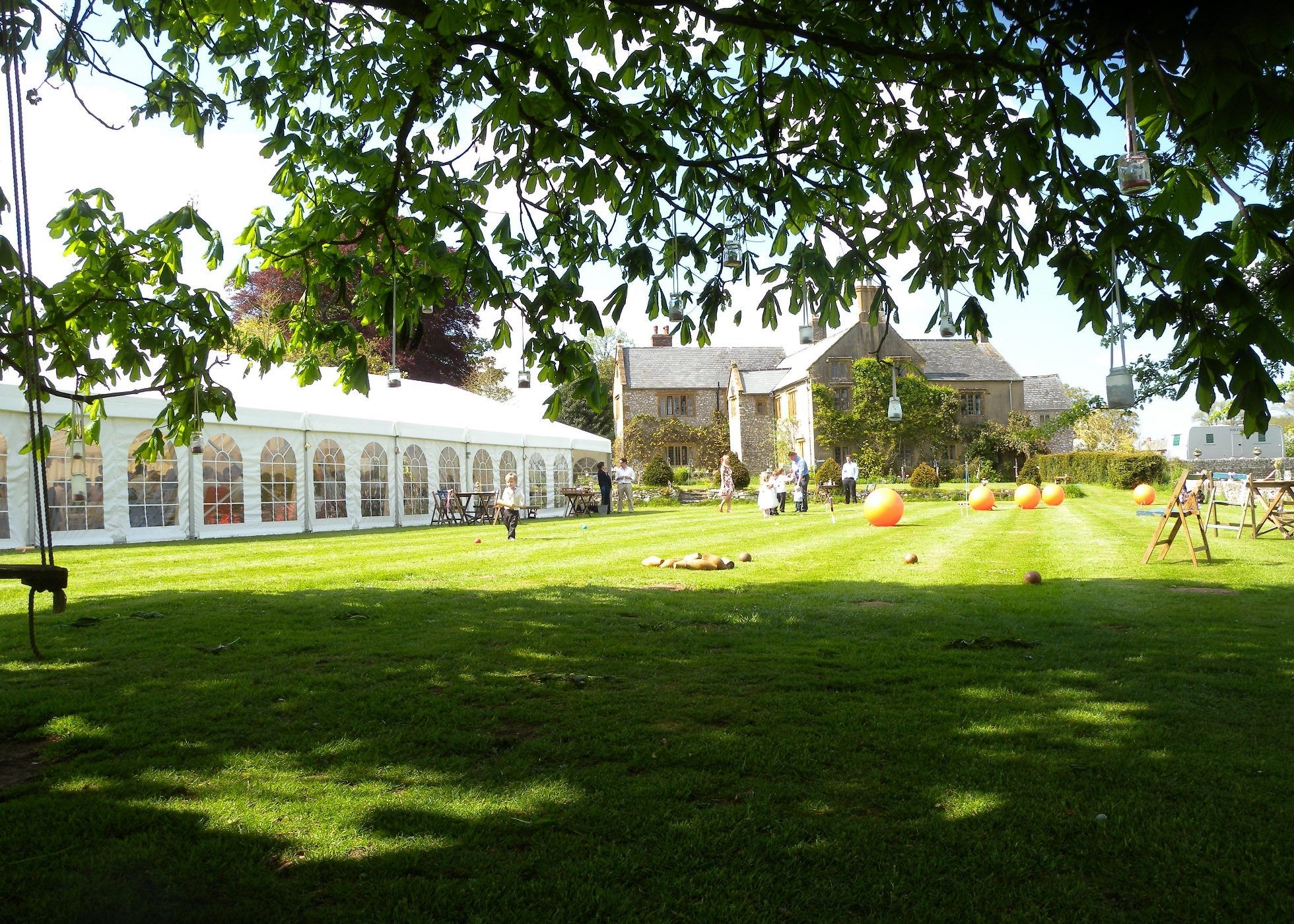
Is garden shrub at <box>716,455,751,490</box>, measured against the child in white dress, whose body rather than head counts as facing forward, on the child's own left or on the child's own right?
on the child's own left

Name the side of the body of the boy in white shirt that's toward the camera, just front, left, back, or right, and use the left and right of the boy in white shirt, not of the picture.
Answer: front

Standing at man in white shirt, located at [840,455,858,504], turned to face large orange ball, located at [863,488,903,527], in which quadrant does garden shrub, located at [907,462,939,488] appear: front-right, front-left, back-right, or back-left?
back-left

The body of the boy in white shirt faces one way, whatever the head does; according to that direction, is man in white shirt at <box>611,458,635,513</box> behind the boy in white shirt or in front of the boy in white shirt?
behind

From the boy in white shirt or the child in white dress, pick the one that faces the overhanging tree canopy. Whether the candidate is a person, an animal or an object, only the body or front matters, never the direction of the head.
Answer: the boy in white shirt

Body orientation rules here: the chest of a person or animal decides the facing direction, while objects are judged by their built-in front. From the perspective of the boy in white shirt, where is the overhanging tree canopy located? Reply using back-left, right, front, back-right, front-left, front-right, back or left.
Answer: front

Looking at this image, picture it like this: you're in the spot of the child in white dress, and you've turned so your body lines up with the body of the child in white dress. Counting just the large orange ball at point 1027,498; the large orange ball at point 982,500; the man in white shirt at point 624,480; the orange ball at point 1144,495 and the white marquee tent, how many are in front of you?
3

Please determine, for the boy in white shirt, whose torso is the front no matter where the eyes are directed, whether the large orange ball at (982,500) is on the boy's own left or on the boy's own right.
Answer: on the boy's own left
